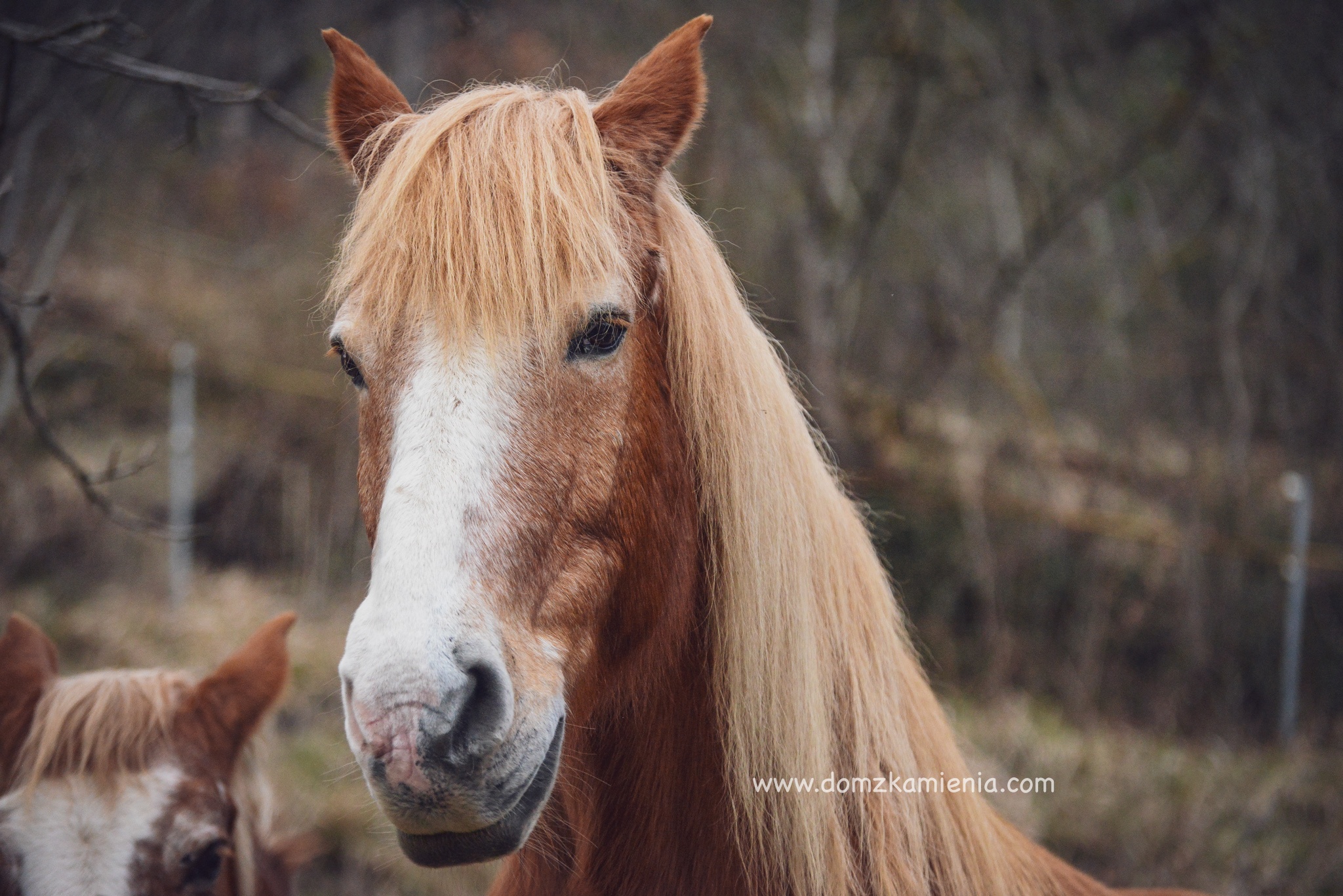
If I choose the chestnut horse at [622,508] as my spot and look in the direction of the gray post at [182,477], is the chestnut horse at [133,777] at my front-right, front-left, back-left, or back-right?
front-left

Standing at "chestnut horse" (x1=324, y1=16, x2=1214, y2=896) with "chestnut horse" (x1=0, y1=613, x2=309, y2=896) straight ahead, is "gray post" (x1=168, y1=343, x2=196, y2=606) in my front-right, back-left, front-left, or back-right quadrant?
front-right

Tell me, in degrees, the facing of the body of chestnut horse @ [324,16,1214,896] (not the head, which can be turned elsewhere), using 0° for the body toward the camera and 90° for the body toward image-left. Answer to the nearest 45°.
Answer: approximately 45°

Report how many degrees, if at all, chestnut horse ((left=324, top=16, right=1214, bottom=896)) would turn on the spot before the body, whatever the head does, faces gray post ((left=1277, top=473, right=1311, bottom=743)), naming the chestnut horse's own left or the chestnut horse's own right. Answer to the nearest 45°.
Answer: approximately 180°

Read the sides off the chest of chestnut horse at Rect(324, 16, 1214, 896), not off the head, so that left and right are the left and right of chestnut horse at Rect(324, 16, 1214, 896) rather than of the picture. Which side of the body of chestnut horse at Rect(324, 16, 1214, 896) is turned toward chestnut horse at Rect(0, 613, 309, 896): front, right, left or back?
right

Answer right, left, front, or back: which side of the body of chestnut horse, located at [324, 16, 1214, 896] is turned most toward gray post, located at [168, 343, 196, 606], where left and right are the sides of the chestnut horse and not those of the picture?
right

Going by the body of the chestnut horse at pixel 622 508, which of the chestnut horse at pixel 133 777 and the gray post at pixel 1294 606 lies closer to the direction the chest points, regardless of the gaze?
the chestnut horse
